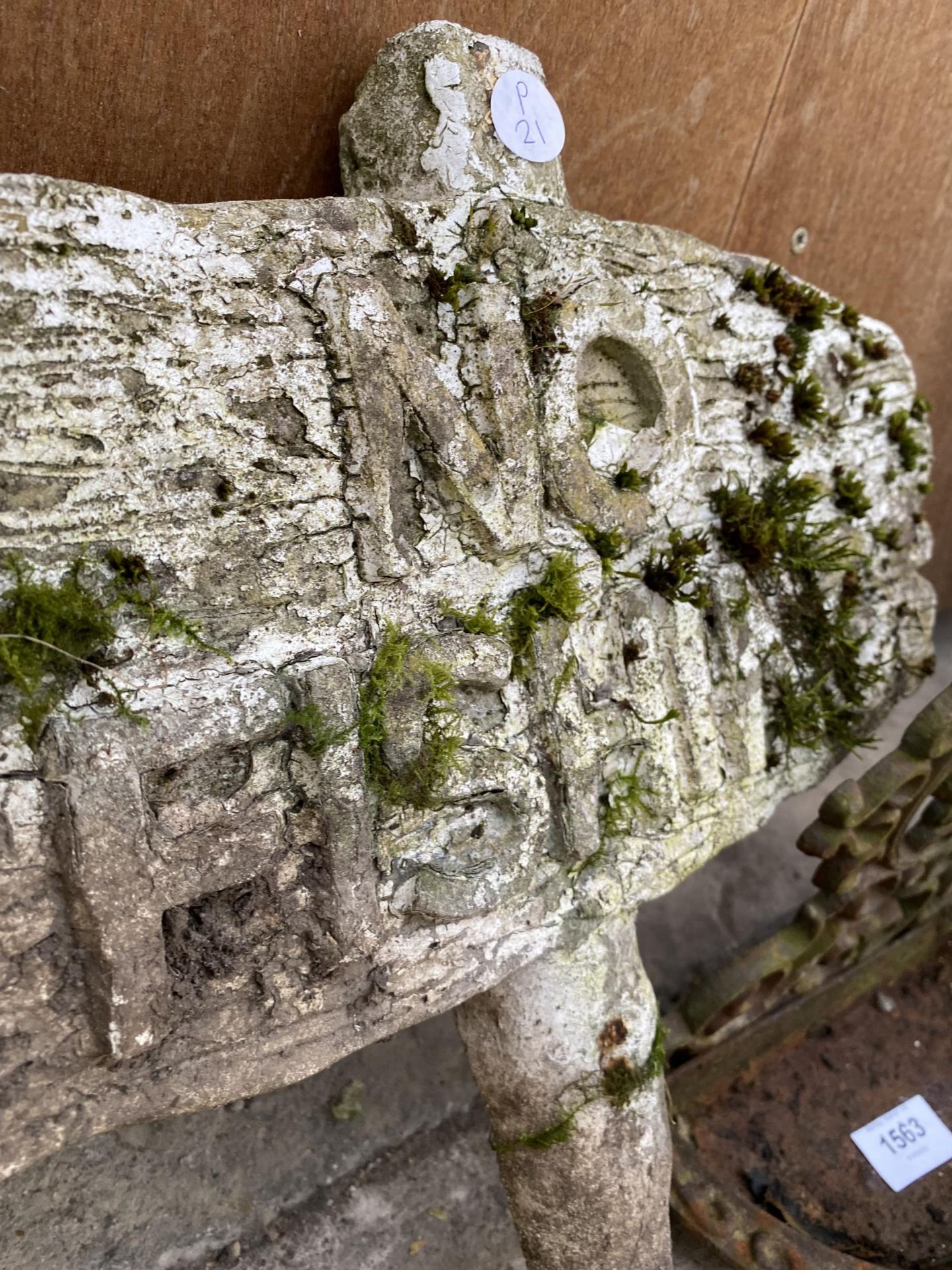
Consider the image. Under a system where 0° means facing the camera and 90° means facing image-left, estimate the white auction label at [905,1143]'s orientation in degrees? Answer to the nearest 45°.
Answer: approximately 0°
